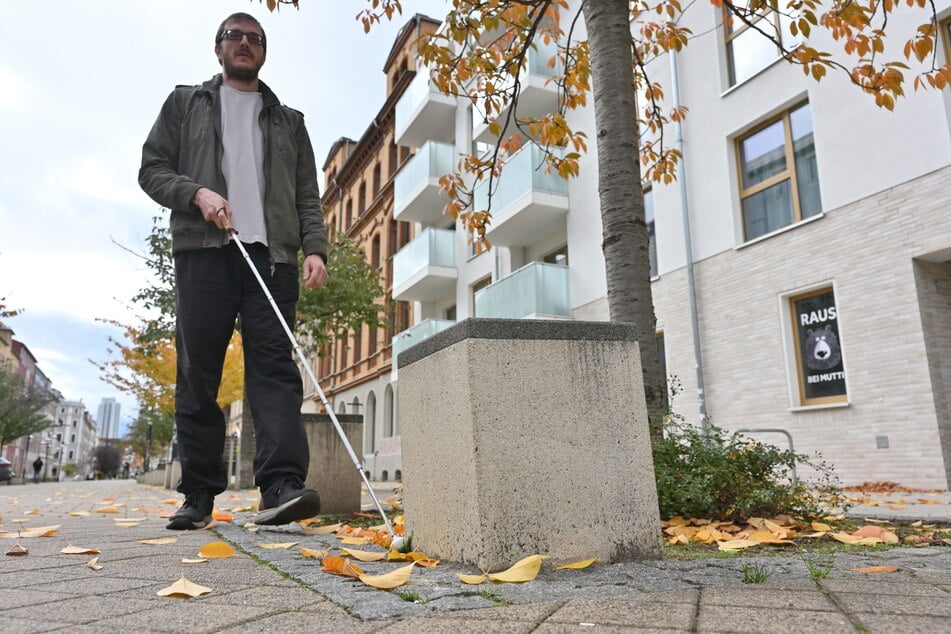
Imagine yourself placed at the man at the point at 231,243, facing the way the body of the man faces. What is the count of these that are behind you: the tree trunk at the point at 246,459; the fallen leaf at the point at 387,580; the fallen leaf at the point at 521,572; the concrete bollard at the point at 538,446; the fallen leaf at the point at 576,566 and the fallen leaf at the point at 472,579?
1

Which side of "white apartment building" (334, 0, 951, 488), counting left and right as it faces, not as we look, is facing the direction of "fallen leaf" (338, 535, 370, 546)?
front

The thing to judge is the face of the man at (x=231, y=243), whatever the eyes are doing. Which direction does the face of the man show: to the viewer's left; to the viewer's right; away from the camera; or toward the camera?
toward the camera

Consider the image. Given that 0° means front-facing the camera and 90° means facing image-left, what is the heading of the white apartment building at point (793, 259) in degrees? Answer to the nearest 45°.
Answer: approximately 45°

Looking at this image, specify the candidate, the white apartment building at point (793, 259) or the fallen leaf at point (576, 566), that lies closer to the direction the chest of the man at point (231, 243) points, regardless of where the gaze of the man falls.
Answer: the fallen leaf

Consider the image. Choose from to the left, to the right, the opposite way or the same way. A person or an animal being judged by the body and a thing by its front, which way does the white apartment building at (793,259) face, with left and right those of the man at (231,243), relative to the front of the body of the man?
to the right

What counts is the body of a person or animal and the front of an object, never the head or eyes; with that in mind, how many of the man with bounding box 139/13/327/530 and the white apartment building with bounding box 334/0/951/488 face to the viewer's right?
0

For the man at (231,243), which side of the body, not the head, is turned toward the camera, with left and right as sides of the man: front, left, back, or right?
front

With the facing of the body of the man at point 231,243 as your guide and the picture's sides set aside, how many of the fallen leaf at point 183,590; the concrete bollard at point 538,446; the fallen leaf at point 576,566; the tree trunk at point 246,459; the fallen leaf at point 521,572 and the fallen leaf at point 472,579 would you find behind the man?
1

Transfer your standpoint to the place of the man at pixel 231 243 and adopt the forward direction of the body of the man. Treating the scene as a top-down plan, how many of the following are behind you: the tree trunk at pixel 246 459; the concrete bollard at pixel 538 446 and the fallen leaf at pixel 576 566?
1

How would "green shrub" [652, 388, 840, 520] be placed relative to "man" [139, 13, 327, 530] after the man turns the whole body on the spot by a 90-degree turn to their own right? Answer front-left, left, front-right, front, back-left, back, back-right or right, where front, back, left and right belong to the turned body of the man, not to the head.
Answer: back

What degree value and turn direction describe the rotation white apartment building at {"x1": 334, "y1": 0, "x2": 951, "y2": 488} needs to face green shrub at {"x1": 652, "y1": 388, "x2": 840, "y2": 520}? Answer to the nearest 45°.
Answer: approximately 45° to its left
